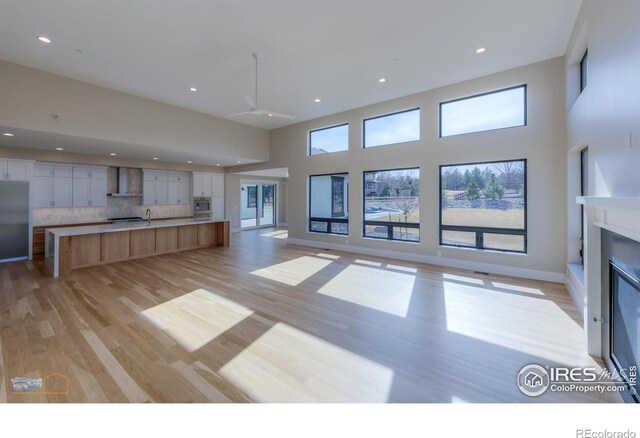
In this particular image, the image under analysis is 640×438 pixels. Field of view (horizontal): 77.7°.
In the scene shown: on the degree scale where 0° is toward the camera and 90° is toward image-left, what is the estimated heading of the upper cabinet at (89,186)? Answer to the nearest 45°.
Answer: approximately 0°

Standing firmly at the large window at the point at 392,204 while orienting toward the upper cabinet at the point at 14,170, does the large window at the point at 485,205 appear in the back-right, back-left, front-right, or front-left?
back-left

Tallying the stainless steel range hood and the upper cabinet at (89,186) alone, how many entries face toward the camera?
2
